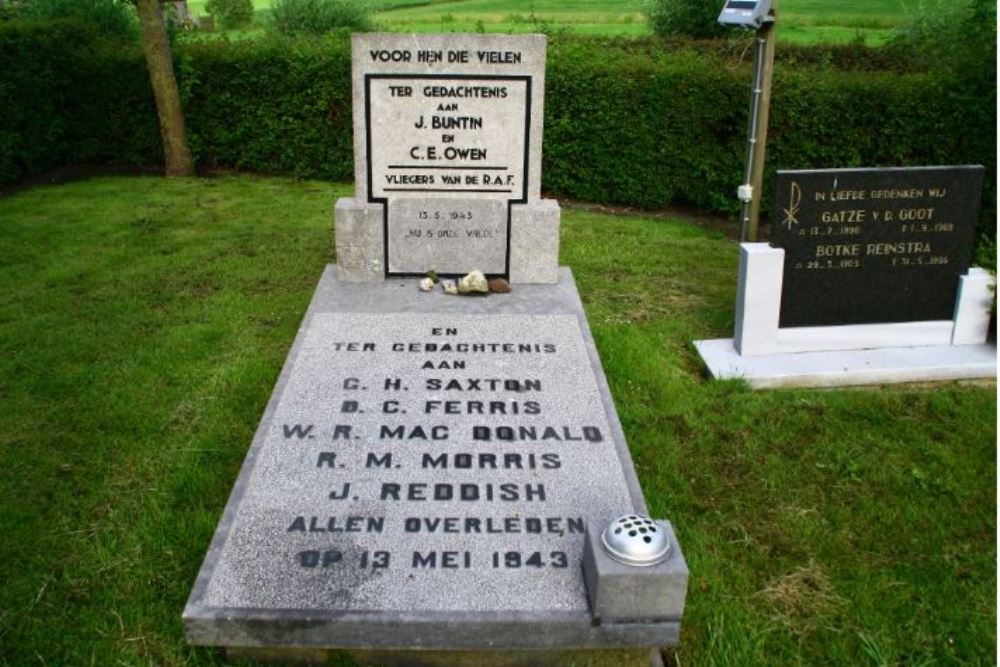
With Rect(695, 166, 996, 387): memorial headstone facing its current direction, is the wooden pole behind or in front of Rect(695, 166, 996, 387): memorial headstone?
behind

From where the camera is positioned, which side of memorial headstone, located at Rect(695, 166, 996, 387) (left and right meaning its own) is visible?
front

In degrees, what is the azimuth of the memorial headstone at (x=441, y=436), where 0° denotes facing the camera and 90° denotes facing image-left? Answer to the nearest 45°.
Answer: approximately 0°

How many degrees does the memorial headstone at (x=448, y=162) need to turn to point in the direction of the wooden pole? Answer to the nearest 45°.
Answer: approximately 135° to its left

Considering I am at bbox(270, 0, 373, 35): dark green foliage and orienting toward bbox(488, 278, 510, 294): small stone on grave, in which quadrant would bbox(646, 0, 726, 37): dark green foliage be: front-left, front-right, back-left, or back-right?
front-left

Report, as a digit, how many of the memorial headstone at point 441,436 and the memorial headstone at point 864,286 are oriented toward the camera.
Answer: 2

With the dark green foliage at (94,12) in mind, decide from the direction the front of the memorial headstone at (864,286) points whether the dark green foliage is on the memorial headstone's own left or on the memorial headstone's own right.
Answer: on the memorial headstone's own right

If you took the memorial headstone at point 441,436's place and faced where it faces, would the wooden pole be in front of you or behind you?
behind

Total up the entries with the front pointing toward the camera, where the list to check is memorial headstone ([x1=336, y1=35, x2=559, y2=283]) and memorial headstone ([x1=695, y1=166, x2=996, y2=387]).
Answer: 2

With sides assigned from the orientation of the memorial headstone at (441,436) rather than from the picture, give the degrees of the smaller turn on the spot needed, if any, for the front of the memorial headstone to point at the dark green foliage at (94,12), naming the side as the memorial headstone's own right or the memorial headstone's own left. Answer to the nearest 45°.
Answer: approximately 135° to the memorial headstone's own right

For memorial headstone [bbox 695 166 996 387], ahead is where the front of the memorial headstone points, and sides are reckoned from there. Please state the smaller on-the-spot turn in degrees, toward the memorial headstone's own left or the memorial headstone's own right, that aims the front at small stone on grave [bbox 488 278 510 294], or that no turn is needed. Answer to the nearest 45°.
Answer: approximately 90° to the memorial headstone's own right

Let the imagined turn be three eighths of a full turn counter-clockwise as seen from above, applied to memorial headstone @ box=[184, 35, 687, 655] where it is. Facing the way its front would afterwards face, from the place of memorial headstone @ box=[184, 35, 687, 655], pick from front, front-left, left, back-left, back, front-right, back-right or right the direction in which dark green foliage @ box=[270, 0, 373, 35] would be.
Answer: front-left
